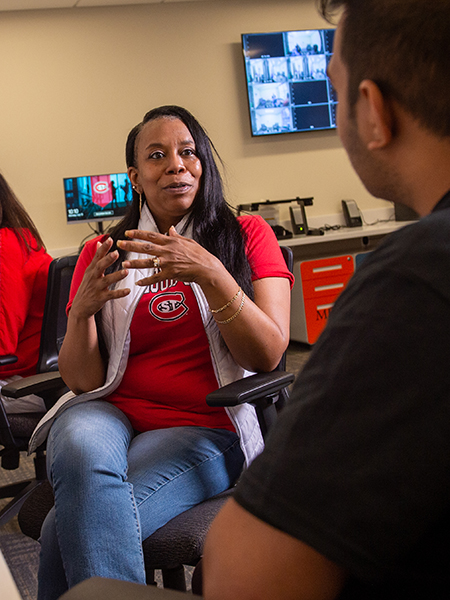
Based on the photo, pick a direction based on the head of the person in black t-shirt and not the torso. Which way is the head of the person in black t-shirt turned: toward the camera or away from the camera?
away from the camera

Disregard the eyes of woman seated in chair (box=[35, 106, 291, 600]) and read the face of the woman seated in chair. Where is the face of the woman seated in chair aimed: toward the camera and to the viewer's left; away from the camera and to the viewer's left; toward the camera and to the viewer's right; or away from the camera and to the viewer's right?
toward the camera and to the viewer's right

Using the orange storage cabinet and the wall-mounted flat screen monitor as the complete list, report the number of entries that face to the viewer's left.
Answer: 0

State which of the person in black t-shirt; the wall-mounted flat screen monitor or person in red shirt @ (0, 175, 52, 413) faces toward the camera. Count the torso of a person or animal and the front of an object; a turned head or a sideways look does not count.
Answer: the wall-mounted flat screen monitor

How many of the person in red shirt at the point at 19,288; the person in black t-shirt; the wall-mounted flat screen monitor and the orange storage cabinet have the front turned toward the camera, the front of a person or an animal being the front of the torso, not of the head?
2

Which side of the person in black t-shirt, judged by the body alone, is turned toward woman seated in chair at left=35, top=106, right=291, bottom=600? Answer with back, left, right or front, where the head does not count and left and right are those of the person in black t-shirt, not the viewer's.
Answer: front

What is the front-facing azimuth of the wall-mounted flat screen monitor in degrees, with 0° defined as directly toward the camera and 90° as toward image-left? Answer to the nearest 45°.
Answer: approximately 0°

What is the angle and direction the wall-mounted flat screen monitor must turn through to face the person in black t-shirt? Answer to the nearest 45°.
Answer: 0° — it already faces them

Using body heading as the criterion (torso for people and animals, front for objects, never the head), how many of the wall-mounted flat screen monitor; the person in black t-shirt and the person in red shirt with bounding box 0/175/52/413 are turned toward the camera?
1
